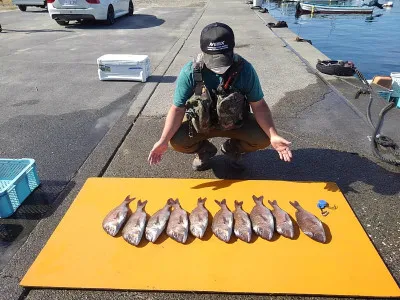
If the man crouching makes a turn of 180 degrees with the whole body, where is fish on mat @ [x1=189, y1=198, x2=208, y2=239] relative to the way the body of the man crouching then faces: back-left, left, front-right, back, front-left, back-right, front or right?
back

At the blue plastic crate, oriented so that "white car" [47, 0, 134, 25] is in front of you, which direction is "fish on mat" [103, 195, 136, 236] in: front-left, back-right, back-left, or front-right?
back-right

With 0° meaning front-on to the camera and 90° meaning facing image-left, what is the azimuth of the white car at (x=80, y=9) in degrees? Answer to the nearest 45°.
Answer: approximately 225°

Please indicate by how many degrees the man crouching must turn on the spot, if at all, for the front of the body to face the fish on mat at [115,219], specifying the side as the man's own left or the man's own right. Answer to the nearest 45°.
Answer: approximately 45° to the man's own right

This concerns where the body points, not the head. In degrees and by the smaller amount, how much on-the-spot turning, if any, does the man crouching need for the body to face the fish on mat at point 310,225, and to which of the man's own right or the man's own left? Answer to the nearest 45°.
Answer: approximately 45° to the man's own left

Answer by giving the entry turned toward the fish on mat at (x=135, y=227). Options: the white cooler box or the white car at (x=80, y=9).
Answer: the white cooler box

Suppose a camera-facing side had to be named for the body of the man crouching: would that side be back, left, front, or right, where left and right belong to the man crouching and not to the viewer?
front

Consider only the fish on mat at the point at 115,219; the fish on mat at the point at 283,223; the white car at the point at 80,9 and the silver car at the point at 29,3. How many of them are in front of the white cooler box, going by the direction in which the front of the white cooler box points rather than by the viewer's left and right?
2

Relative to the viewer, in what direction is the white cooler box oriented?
toward the camera

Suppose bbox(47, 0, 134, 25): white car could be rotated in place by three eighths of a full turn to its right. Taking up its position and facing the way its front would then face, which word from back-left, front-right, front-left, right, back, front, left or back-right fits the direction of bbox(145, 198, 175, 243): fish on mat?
front

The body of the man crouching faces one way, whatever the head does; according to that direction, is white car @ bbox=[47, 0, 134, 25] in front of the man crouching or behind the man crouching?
behind
